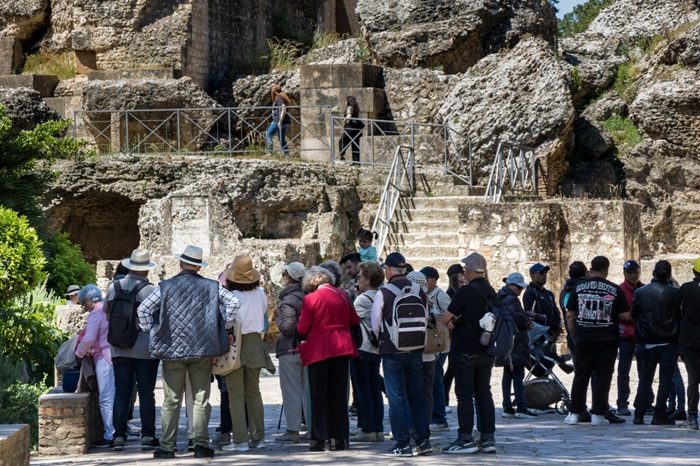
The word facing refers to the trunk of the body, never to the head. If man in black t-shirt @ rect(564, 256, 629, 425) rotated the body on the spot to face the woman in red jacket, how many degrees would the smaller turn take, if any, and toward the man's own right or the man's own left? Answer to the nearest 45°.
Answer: approximately 135° to the man's own left

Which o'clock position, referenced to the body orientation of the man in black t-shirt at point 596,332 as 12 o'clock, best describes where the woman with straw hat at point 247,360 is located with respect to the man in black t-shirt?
The woman with straw hat is roughly at 8 o'clock from the man in black t-shirt.

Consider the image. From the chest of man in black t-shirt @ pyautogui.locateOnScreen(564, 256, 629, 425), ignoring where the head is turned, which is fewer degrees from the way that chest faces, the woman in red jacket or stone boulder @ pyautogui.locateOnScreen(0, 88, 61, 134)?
the stone boulder

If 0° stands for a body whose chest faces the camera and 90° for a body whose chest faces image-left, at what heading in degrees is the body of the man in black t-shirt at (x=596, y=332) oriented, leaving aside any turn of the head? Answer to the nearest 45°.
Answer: approximately 180°

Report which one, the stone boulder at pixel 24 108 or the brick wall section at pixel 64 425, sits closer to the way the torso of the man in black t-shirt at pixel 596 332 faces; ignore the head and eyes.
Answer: the stone boulder

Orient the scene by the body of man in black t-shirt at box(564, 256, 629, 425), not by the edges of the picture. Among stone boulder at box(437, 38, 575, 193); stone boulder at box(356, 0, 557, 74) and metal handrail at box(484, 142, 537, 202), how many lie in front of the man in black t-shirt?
3

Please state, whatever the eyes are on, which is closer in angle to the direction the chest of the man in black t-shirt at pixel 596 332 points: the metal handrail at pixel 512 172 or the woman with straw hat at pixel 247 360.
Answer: the metal handrail

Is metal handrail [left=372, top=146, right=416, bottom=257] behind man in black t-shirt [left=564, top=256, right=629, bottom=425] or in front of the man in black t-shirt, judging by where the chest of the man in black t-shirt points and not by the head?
in front

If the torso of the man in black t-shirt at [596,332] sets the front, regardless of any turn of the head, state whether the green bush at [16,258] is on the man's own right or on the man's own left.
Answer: on the man's own left

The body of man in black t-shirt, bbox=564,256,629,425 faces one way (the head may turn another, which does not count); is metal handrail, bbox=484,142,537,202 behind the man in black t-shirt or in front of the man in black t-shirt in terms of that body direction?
in front

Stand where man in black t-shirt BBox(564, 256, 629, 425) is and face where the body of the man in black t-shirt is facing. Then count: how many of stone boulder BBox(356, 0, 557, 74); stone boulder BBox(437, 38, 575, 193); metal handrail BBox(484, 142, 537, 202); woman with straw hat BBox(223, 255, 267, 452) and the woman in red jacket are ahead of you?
3

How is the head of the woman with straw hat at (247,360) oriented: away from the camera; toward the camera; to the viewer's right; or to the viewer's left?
away from the camera
